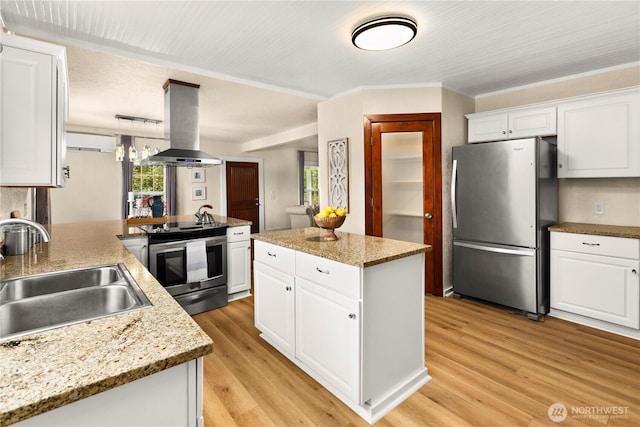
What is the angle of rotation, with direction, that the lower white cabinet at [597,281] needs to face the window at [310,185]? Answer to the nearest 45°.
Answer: approximately 90° to its right

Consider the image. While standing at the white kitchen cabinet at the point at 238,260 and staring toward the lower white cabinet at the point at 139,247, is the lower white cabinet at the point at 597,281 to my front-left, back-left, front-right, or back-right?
back-left

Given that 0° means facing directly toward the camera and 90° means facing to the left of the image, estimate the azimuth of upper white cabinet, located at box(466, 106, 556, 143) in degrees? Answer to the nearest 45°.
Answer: approximately 45°

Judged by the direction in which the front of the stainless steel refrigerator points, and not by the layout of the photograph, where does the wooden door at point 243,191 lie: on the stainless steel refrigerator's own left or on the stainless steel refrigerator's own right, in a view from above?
on the stainless steel refrigerator's own right

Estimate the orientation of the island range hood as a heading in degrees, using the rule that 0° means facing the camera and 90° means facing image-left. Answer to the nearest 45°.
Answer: approximately 0°

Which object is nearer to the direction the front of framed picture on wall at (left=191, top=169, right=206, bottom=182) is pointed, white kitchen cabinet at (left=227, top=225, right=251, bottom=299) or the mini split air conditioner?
the white kitchen cabinet

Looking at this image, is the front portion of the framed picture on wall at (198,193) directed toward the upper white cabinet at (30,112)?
yes

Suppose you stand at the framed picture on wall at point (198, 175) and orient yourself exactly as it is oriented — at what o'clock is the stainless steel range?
The stainless steel range is roughly at 12 o'clock from the framed picture on wall.

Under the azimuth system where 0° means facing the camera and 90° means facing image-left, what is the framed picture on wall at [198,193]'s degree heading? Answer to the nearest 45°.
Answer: approximately 0°

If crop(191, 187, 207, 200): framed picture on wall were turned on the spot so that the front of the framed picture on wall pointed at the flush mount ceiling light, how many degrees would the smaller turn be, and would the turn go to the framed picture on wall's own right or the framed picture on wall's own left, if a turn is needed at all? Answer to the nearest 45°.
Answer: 0° — it already faces it
